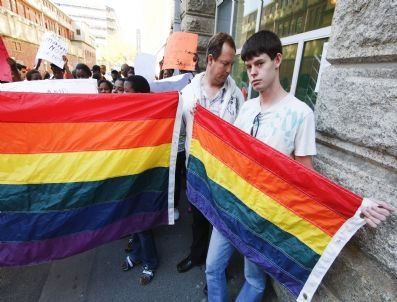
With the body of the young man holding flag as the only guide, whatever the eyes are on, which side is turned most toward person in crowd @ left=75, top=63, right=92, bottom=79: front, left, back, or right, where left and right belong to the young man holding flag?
right

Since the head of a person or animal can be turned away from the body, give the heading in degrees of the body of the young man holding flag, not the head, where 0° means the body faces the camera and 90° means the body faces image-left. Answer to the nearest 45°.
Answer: approximately 45°

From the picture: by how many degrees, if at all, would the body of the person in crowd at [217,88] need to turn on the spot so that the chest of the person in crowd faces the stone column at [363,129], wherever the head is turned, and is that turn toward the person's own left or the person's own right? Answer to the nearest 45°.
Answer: approximately 45° to the person's own left

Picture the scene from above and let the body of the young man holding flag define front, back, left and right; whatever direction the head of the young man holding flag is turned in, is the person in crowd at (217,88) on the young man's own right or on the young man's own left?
on the young man's own right

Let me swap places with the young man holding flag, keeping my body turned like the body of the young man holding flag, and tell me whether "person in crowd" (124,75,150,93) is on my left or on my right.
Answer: on my right

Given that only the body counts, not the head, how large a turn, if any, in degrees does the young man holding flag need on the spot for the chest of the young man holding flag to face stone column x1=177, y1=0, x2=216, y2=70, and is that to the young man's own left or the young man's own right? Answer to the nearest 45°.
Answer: approximately 90° to the young man's own right

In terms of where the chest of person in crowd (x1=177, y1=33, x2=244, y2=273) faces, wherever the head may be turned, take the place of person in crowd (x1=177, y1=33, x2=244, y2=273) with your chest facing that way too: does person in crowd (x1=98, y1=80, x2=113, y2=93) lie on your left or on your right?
on your right

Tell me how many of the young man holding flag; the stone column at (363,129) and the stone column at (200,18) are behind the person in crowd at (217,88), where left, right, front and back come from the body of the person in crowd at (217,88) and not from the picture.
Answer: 1

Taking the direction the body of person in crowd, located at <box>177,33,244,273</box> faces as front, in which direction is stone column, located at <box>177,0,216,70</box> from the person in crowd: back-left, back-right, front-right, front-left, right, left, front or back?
back

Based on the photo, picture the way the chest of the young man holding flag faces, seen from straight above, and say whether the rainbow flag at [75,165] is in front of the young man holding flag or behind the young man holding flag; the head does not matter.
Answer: in front

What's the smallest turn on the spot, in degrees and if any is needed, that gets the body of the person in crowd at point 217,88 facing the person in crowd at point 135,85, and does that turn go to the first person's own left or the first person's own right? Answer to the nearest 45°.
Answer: approximately 135° to the first person's own right

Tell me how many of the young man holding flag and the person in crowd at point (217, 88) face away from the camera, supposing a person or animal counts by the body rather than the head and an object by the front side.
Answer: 0
